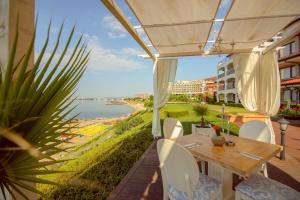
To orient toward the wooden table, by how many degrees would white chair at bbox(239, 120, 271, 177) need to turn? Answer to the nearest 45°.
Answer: approximately 45° to its left

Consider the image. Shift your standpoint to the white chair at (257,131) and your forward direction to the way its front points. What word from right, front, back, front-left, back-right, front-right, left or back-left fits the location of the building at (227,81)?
back-right

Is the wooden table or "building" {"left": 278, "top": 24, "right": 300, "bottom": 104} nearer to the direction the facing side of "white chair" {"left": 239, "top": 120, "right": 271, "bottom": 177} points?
the wooden table

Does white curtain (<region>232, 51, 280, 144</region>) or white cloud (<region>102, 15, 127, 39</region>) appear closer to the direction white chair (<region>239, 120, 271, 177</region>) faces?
the white cloud

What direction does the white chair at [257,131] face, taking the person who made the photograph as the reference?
facing the viewer and to the left of the viewer

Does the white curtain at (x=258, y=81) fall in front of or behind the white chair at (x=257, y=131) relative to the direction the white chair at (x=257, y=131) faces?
behind

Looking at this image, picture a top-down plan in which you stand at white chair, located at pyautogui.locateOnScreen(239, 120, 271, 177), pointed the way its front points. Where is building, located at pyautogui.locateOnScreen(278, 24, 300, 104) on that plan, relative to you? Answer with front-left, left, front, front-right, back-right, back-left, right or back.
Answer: back-right

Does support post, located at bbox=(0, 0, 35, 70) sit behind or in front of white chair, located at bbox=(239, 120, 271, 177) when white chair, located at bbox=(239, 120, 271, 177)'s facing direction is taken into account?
in front
